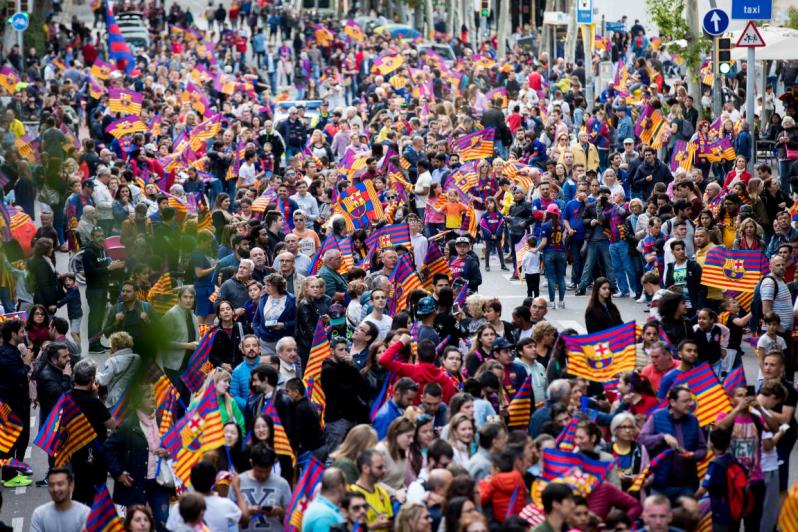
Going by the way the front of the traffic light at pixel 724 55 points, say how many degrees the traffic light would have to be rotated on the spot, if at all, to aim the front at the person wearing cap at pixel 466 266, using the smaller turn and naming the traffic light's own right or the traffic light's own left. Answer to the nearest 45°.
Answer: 0° — it already faces them

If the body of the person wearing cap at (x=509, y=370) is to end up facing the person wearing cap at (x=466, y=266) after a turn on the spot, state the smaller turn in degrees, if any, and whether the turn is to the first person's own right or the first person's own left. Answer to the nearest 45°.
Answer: approximately 135° to the first person's own right

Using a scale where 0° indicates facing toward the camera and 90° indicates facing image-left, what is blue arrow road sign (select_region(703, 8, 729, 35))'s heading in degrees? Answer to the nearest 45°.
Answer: approximately 0°

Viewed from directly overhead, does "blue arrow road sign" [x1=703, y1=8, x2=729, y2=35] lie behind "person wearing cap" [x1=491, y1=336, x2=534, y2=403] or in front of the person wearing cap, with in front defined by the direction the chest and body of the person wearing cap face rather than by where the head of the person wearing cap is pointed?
behind

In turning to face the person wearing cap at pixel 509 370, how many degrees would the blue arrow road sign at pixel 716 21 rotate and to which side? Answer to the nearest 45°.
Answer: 0° — it already faces them

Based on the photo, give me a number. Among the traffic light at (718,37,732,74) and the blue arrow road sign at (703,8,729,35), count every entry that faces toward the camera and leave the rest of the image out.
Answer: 2

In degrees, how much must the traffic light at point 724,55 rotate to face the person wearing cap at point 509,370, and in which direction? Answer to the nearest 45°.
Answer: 0° — it already faces them

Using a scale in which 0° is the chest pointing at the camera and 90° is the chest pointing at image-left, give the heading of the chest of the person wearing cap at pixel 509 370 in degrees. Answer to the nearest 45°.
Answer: approximately 45°
